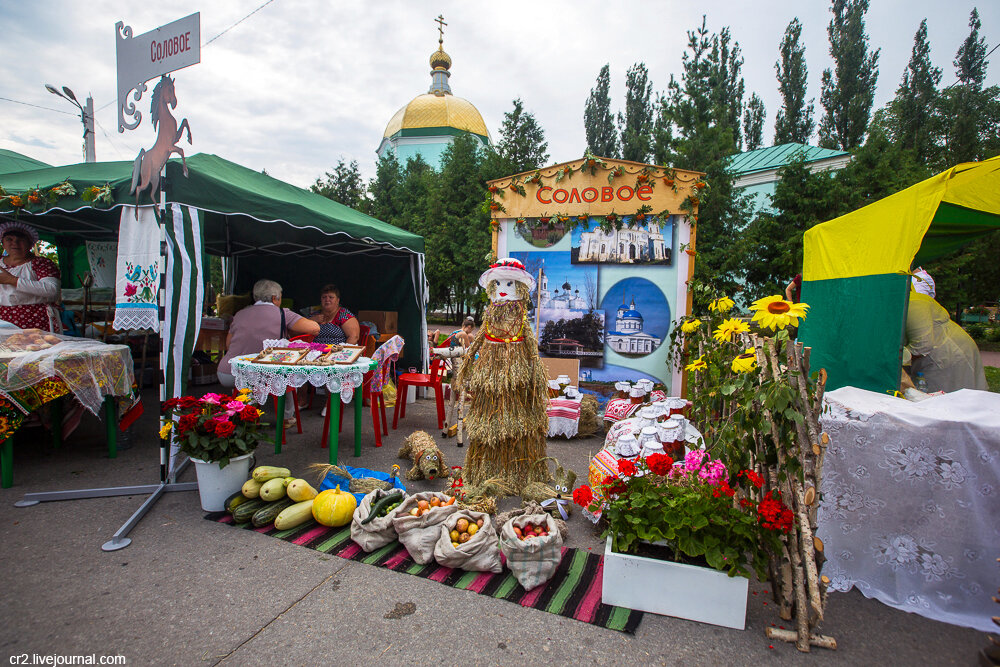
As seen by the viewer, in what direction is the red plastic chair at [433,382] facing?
to the viewer's left

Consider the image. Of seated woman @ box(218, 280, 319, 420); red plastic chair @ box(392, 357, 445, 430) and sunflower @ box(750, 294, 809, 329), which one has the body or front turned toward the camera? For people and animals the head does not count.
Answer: the sunflower

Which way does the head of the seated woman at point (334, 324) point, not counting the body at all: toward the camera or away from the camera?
toward the camera

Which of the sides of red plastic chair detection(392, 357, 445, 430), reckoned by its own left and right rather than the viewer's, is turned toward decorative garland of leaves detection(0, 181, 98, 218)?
front

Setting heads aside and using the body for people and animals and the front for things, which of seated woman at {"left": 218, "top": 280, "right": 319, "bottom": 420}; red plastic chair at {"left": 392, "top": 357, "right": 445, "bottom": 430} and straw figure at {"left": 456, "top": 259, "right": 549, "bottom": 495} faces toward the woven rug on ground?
the straw figure

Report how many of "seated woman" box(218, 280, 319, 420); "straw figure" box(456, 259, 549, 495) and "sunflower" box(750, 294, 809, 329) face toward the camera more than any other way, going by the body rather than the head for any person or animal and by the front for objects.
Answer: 2

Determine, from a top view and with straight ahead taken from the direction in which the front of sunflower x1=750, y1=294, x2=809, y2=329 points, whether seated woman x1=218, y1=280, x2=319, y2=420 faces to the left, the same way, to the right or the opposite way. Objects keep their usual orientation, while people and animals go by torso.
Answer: the opposite way

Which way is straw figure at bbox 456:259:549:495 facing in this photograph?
toward the camera

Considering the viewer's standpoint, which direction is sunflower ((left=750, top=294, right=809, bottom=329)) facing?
facing the viewer

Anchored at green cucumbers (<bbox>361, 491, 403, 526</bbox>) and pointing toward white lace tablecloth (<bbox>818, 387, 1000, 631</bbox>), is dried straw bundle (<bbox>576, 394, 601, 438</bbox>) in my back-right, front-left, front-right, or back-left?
front-left

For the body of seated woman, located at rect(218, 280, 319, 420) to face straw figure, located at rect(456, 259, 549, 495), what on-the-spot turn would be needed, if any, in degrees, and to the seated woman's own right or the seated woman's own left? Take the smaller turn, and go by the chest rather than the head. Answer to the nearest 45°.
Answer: approximately 90° to the seated woman's own right

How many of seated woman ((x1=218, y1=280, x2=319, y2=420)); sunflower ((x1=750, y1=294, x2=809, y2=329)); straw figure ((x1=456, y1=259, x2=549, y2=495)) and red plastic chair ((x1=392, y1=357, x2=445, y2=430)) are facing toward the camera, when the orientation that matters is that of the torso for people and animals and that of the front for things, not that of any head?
2

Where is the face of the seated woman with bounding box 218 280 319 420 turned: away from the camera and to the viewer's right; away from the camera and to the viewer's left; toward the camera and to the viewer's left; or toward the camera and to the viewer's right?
away from the camera and to the viewer's right

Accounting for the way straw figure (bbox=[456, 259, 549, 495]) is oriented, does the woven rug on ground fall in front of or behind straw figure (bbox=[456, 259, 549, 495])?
in front

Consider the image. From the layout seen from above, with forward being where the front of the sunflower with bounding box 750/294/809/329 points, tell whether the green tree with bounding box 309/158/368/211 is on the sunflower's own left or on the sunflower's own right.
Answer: on the sunflower's own right

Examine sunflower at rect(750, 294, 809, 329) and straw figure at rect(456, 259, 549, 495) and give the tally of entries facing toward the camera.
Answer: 2
